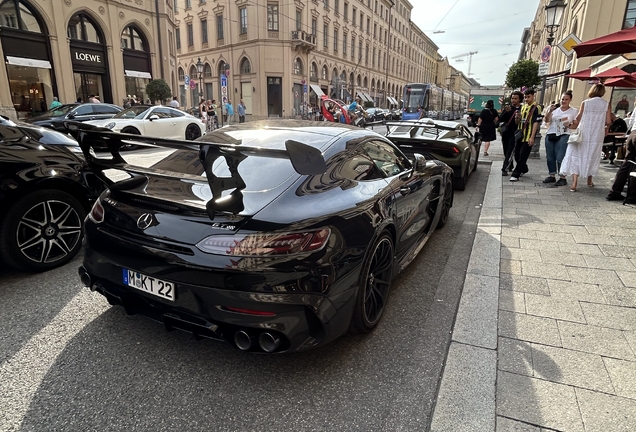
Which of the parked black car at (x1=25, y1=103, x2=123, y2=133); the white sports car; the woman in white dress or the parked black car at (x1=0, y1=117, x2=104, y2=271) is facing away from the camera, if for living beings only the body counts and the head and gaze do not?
the woman in white dress

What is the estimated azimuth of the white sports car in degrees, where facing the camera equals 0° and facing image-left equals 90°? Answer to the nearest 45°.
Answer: approximately 45°

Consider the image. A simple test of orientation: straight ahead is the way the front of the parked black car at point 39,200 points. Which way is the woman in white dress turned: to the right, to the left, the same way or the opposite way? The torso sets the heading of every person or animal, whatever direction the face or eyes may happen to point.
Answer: the same way

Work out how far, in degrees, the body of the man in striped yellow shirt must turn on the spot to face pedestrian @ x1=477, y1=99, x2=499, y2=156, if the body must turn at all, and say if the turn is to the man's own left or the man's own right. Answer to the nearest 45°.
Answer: approximately 135° to the man's own right

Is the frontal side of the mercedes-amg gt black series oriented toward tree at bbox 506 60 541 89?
yes

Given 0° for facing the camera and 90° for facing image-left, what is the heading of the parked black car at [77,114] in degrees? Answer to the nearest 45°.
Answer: approximately 45°

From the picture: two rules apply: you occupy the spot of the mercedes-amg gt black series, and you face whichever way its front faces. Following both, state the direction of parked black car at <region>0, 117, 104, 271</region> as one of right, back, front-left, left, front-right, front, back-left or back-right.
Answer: left

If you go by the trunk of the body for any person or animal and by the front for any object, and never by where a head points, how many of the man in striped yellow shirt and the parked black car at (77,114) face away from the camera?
0

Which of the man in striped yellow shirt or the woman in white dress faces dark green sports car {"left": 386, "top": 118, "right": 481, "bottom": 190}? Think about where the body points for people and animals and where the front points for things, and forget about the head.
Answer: the man in striped yellow shirt

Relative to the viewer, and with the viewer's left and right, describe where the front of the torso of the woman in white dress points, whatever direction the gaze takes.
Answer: facing away from the viewer
